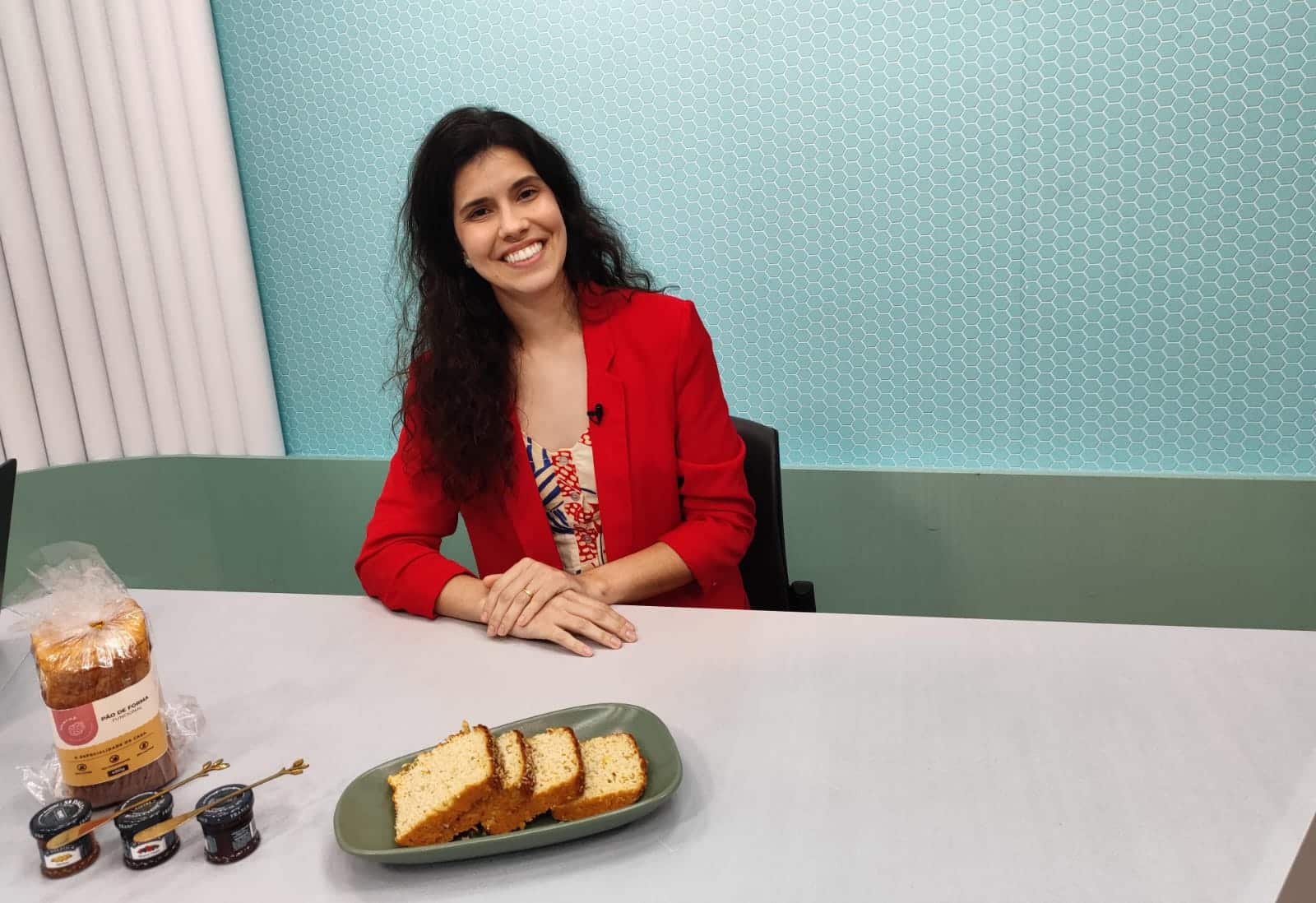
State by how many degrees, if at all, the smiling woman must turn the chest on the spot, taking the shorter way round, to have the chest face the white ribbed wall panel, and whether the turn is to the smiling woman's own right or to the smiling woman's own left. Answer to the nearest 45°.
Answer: approximately 135° to the smiling woman's own right

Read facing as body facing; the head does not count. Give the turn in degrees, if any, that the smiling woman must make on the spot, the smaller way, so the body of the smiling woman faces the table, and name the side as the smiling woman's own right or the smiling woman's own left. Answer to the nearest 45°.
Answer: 0° — they already face it

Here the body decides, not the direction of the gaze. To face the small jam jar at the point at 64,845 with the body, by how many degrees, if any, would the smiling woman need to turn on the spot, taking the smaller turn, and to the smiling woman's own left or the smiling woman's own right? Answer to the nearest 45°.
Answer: approximately 45° to the smiling woman's own right

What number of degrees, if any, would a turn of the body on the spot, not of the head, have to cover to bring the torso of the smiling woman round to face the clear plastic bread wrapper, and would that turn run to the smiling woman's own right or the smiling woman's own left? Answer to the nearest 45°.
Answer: approximately 45° to the smiling woman's own right

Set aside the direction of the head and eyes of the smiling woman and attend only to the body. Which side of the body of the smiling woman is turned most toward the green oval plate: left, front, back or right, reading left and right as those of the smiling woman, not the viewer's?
front

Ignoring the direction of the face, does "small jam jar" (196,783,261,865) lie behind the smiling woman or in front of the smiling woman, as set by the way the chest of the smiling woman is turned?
in front

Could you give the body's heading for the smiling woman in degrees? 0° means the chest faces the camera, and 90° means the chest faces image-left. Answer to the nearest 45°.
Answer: approximately 0°

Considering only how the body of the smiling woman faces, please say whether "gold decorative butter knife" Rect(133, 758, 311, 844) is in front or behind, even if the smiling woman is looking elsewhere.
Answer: in front

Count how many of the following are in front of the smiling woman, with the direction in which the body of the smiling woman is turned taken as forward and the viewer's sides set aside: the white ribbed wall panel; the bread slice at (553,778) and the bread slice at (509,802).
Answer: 2

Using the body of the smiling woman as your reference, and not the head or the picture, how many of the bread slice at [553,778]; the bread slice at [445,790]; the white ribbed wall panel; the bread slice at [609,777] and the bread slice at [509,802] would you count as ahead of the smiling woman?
4

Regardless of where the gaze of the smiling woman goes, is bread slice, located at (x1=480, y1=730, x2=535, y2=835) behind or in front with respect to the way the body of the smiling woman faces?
in front

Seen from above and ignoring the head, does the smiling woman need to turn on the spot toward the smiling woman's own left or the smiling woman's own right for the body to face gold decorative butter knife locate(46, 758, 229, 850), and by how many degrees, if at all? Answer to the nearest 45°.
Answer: approximately 45° to the smiling woman's own right

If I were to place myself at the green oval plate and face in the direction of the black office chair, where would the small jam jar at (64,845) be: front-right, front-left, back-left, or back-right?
back-left

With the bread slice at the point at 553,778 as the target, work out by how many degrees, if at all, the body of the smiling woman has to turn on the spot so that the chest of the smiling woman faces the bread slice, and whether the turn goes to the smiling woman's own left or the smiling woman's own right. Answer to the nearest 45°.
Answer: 0° — they already face it
